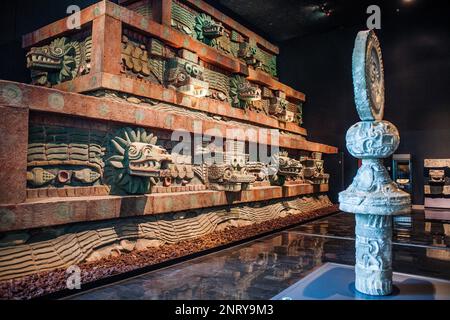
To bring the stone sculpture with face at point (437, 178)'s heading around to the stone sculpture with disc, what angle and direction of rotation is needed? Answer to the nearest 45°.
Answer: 0° — it already faces it

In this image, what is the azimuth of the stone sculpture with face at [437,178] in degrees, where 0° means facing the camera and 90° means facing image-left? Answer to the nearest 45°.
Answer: approximately 0°
